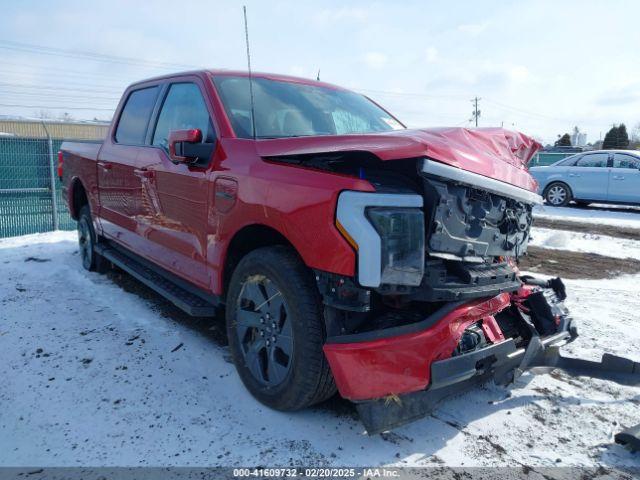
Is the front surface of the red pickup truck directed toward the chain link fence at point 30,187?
no

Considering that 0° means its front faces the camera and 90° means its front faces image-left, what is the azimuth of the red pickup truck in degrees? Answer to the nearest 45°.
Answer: approximately 315°
